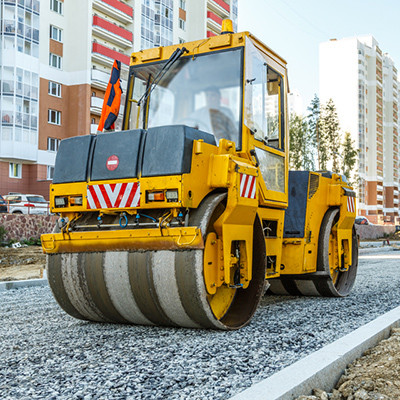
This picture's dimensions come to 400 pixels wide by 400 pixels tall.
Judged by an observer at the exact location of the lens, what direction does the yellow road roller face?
facing the viewer and to the left of the viewer

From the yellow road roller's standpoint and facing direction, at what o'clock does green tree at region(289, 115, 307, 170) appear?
The green tree is roughly at 5 o'clock from the yellow road roller.

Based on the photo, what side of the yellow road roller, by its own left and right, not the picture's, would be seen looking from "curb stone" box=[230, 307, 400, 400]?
left

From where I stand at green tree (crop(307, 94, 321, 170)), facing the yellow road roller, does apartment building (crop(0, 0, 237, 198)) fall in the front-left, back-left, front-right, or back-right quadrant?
front-right

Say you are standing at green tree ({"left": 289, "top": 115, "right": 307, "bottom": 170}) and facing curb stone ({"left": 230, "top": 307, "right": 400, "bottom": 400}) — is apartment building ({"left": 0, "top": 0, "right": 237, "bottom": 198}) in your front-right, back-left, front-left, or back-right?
front-right

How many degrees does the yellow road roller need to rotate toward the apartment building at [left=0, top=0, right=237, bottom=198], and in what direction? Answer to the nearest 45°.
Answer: approximately 135° to its right

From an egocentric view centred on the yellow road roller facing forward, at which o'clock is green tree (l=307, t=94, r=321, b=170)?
The green tree is roughly at 5 o'clock from the yellow road roller.

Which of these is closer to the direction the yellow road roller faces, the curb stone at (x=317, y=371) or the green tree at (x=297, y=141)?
the curb stone

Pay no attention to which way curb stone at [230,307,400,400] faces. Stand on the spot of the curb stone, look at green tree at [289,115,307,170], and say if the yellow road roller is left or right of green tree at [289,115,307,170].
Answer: left
